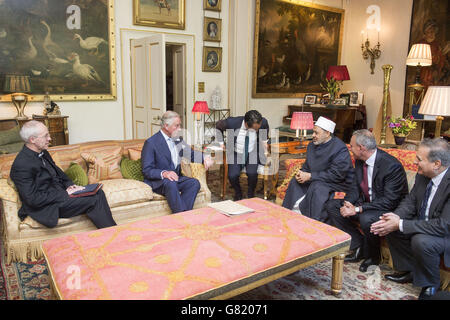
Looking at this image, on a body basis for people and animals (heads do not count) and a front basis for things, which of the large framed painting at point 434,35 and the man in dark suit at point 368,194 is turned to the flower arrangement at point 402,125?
the large framed painting

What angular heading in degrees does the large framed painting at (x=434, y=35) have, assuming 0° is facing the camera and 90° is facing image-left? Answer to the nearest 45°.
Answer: approximately 0°

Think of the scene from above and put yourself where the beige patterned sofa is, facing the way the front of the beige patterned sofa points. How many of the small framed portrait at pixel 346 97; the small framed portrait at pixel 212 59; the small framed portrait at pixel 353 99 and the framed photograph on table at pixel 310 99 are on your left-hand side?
4

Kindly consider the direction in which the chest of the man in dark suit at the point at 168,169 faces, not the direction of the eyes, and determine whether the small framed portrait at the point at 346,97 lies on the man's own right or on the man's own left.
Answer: on the man's own left

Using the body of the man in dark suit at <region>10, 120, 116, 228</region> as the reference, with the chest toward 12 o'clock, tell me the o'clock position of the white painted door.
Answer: The white painted door is roughly at 10 o'clock from the man in dark suit.

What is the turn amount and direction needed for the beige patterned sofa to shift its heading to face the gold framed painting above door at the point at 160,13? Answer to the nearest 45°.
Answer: approximately 135° to its left

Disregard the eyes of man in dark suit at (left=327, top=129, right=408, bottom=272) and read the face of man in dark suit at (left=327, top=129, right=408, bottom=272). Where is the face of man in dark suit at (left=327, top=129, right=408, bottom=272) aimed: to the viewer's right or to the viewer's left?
to the viewer's left

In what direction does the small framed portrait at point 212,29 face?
toward the camera

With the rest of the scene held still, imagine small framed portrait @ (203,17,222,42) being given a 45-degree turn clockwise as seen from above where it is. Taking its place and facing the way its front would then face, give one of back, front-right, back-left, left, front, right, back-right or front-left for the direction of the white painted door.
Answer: front

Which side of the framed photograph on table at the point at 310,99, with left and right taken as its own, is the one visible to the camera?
front

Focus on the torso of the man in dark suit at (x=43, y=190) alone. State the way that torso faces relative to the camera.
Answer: to the viewer's right

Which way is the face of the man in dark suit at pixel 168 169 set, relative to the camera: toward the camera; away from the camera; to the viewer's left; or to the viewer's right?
to the viewer's right

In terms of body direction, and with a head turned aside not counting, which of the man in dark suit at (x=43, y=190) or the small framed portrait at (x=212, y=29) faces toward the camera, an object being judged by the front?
the small framed portrait

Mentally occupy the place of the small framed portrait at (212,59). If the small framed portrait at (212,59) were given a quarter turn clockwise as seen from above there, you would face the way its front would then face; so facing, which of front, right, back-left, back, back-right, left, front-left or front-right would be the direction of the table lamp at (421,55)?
back

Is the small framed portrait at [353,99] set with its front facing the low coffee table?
yes

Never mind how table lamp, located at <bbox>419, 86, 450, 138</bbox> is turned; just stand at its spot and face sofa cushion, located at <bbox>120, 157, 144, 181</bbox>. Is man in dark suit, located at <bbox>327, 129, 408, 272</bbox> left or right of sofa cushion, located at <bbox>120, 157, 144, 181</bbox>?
left

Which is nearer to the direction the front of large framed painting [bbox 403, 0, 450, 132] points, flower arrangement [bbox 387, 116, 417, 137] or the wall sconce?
the flower arrangement

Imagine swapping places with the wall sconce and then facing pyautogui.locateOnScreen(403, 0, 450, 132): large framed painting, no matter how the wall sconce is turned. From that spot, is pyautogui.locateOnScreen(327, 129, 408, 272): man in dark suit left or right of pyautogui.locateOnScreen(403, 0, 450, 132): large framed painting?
right

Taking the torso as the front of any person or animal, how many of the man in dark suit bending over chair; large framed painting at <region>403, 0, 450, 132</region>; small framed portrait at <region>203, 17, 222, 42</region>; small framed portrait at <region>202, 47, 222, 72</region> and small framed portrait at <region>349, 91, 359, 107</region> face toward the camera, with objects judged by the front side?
5
